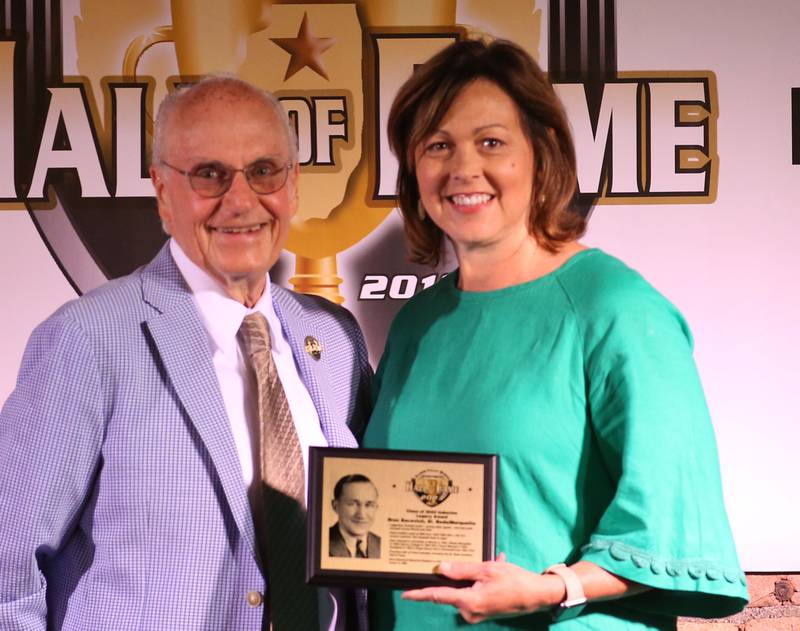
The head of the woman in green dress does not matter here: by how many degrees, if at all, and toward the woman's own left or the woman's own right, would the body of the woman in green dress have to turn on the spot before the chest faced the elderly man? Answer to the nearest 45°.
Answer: approximately 45° to the woman's own right

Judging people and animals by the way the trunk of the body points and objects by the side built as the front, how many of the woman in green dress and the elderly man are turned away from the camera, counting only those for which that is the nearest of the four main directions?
0

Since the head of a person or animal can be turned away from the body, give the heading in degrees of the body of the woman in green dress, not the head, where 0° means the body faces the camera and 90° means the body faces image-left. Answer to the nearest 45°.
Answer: approximately 45°

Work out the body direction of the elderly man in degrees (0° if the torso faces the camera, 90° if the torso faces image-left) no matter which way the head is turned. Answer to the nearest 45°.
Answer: approximately 315°

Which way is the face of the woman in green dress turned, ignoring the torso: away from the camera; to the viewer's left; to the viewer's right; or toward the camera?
toward the camera

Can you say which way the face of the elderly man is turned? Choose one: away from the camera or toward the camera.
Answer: toward the camera

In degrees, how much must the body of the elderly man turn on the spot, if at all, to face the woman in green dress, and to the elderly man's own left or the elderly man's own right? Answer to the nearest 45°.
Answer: approximately 45° to the elderly man's own left
